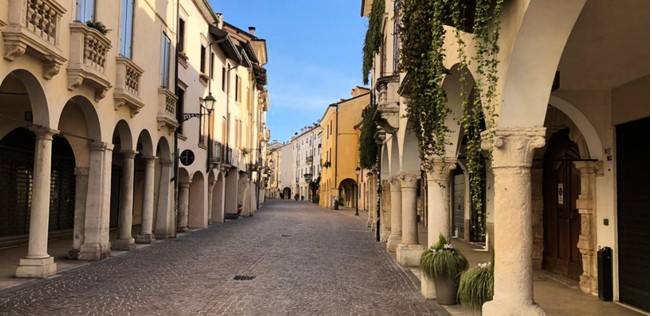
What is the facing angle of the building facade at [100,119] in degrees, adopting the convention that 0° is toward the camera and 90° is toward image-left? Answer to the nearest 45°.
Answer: approximately 315°

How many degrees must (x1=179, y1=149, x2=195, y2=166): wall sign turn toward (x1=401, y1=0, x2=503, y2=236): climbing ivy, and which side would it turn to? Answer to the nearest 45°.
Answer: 0° — it already faces it

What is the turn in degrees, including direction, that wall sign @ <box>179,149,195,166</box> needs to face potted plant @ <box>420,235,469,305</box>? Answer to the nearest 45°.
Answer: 0° — it already faces it

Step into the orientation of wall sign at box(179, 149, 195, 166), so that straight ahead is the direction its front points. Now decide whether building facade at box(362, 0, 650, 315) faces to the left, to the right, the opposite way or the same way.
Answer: to the right

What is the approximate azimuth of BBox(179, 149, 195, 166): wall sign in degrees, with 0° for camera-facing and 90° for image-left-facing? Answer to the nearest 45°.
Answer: approximately 0°

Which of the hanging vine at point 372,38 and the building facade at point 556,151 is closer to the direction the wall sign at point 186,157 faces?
the building facade
